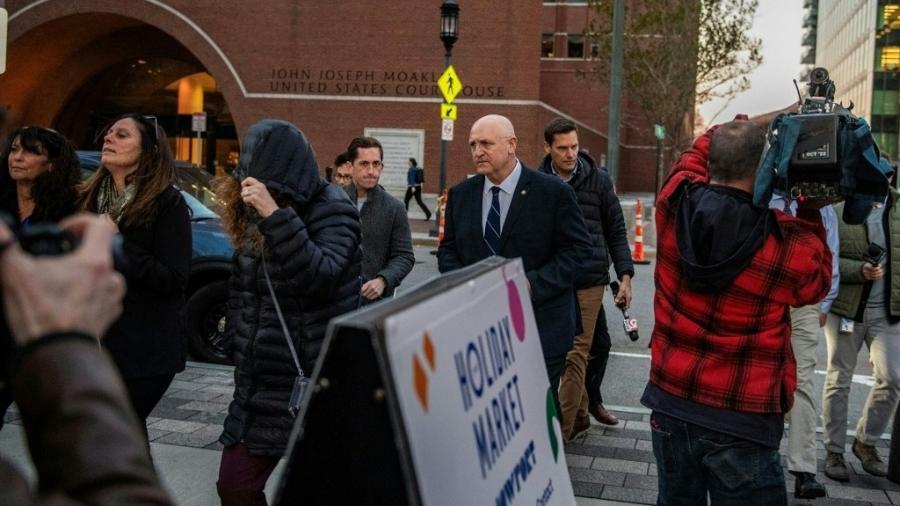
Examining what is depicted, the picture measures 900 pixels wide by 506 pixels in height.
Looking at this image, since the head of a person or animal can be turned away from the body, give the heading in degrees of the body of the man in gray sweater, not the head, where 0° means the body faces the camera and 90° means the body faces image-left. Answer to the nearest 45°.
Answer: approximately 45°

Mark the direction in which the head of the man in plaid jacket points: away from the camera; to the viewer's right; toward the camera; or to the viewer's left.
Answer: away from the camera

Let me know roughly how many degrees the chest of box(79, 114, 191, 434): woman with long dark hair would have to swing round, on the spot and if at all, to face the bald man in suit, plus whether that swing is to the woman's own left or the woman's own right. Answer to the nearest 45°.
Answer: approximately 135° to the woman's own left

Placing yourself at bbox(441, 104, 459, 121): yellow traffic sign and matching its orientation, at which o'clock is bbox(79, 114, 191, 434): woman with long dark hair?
The woman with long dark hair is roughly at 12 o'clock from the yellow traffic sign.

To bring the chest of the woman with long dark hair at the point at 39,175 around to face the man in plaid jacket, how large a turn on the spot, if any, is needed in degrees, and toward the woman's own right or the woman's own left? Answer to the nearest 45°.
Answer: approximately 90° to the woman's own left

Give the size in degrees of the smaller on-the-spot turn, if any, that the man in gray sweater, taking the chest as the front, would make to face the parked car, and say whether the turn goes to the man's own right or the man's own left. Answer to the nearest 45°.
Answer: approximately 90° to the man's own right

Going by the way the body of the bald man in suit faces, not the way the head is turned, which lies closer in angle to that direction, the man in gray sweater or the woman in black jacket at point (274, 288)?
the woman in black jacket

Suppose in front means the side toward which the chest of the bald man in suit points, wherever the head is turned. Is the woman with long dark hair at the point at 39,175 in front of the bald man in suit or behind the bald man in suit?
in front

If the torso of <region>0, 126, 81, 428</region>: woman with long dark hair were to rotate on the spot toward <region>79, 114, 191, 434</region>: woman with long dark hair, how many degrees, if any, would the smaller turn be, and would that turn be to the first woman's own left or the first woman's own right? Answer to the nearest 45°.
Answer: approximately 90° to the first woman's own left

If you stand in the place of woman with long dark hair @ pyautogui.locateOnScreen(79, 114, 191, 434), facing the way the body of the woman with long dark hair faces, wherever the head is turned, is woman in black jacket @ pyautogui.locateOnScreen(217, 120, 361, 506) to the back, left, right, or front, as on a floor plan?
left
